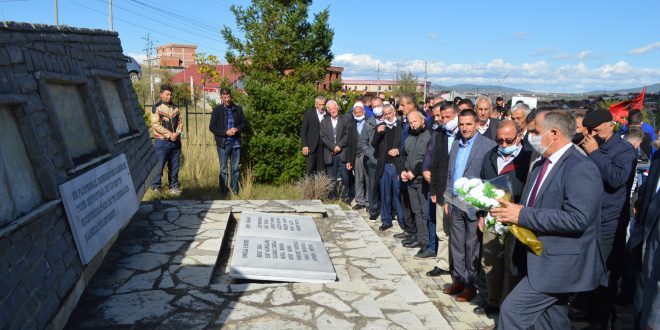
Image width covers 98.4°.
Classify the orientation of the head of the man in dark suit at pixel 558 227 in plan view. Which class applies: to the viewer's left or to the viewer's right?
to the viewer's left

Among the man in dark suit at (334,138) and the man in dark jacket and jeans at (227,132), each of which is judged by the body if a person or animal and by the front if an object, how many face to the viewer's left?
0

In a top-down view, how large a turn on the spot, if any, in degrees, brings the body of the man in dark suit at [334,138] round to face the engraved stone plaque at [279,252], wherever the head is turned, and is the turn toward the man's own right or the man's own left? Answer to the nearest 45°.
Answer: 0° — they already face it

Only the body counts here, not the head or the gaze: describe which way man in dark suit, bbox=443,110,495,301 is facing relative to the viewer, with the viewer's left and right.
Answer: facing the viewer and to the left of the viewer

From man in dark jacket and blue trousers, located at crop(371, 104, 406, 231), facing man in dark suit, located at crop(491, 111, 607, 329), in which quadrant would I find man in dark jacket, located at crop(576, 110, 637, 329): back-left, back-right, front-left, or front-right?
front-left

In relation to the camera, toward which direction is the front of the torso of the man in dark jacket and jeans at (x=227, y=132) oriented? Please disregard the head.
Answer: toward the camera

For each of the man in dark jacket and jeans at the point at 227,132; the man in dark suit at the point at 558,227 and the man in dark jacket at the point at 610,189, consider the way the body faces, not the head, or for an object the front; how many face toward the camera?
1

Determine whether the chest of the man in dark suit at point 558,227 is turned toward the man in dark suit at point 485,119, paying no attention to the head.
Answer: no

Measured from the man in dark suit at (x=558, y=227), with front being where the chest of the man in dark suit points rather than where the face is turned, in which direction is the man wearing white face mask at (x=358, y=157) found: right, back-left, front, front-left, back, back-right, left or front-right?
front-right

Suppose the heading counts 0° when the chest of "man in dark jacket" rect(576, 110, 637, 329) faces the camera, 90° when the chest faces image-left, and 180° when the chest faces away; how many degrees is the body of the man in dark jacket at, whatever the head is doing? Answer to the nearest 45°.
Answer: approximately 90°

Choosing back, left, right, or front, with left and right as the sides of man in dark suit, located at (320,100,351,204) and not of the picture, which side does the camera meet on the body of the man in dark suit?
front

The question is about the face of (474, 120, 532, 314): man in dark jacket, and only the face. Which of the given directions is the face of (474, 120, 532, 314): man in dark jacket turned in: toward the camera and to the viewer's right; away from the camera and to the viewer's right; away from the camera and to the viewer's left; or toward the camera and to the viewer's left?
toward the camera and to the viewer's left

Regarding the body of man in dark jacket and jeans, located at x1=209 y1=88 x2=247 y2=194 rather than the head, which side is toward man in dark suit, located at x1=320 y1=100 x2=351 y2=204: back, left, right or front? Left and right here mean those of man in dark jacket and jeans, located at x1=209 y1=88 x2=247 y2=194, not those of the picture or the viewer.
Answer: left

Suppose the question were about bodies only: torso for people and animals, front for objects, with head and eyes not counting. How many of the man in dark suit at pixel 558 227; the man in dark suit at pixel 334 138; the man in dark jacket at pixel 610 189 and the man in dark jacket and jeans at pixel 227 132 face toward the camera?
2

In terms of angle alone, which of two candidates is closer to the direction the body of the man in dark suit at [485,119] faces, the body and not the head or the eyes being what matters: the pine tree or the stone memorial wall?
the stone memorial wall
